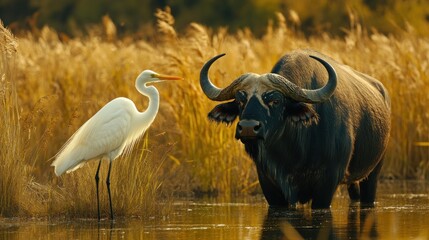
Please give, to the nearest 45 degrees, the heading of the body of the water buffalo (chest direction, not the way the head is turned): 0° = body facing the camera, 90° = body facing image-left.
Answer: approximately 45°

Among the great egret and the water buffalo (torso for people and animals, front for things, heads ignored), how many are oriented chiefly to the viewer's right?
1

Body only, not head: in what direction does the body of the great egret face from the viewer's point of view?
to the viewer's right

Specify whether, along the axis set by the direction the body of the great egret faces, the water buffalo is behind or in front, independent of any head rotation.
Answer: in front
